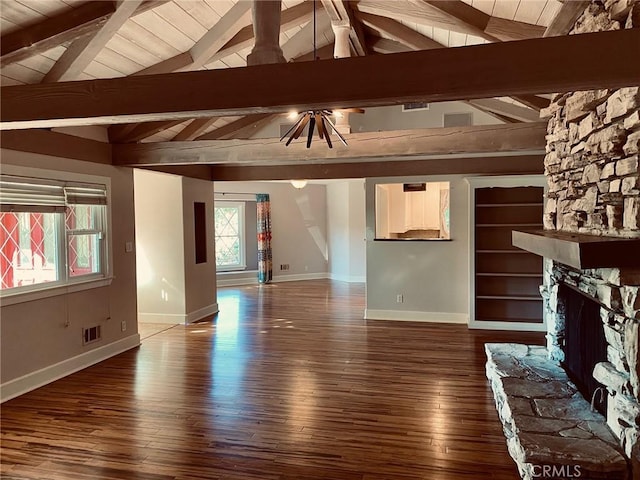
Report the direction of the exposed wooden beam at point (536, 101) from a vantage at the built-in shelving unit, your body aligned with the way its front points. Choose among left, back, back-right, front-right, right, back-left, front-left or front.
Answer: front

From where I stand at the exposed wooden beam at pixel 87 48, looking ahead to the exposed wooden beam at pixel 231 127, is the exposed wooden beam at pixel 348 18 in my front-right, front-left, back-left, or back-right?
front-right

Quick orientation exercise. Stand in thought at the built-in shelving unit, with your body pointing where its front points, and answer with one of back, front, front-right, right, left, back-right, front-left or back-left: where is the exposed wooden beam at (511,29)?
front

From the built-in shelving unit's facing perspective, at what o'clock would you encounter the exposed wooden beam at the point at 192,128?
The exposed wooden beam is roughly at 2 o'clock from the built-in shelving unit.

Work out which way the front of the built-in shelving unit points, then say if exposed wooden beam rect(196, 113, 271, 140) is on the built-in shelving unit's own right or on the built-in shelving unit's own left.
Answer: on the built-in shelving unit's own right

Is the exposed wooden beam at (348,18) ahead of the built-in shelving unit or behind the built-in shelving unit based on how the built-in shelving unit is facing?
ahead

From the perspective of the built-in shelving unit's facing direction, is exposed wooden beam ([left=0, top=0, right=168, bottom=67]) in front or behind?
in front

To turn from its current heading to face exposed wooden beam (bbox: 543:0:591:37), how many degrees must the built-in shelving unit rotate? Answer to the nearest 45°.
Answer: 0° — it already faces it

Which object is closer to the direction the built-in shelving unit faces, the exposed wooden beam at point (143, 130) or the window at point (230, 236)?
the exposed wooden beam

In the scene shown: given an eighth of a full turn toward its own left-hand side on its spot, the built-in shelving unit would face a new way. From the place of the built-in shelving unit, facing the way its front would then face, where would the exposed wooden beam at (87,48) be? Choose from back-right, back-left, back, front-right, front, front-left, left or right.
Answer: right

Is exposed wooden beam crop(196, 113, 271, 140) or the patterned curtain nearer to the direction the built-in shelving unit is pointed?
the exposed wooden beam

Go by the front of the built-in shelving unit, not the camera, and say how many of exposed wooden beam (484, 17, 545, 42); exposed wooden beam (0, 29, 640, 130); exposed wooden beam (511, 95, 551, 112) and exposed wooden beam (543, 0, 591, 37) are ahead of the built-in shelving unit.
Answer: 4

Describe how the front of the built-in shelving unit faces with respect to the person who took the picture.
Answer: facing the viewer
